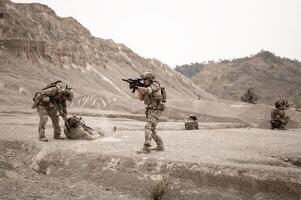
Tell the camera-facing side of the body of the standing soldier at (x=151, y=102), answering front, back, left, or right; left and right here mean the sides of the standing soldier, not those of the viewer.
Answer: left

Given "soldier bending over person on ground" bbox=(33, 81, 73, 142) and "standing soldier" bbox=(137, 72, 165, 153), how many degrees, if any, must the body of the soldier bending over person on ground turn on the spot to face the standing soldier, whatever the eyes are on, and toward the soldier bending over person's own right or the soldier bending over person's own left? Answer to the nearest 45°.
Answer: approximately 45° to the soldier bending over person's own right

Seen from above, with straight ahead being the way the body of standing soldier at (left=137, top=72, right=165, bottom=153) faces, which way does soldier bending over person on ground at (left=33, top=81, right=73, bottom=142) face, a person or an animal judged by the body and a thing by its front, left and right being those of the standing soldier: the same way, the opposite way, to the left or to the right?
the opposite way

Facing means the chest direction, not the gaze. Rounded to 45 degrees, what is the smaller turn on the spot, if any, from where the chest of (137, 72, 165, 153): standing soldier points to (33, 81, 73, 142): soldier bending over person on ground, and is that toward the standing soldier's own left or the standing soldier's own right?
approximately 45° to the standing soldier's own right

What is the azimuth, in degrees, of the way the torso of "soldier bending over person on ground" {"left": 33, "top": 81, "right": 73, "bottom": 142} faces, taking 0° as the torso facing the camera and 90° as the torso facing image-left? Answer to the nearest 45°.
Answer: approximately 270°
